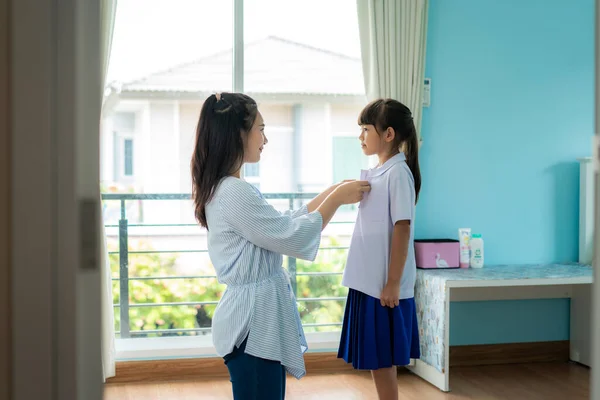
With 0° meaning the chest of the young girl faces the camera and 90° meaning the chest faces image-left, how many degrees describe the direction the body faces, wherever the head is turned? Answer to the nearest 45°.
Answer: approximately 90°

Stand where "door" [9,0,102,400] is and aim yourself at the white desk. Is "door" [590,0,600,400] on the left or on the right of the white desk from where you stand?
right

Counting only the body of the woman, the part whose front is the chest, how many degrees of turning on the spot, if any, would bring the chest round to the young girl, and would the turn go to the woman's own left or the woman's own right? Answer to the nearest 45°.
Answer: approximately 45° to the woman's own left

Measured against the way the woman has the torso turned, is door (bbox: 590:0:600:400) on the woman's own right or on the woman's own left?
on the woman's own right

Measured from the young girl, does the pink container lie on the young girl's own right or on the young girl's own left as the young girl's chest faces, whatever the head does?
on the young girl's own right

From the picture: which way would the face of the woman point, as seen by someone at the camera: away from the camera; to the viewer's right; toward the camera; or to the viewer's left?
to the viewer's right

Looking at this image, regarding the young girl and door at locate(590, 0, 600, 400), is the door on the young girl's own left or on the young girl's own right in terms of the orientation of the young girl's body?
on the young girl's own left

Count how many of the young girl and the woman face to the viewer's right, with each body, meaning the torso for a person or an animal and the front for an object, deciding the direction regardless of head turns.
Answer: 1

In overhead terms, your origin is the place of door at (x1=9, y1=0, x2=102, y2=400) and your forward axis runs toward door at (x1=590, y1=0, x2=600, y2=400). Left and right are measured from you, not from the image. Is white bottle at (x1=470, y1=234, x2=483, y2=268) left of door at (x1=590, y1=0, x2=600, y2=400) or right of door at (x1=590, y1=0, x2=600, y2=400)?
left

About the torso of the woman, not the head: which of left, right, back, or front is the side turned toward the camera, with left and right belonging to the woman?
right

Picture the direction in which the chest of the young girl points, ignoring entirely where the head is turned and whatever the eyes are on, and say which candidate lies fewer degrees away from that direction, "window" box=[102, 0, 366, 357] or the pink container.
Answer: the window

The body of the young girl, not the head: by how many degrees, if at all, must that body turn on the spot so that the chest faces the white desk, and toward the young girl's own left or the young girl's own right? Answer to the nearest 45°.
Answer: approximately 135° to the young girl's own right

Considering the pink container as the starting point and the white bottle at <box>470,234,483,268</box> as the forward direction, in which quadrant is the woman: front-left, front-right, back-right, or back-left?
back-right

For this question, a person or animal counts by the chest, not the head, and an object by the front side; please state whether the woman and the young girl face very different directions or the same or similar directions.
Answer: very different directions

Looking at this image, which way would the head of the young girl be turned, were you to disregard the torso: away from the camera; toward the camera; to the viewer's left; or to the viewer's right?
to the viewer's left
